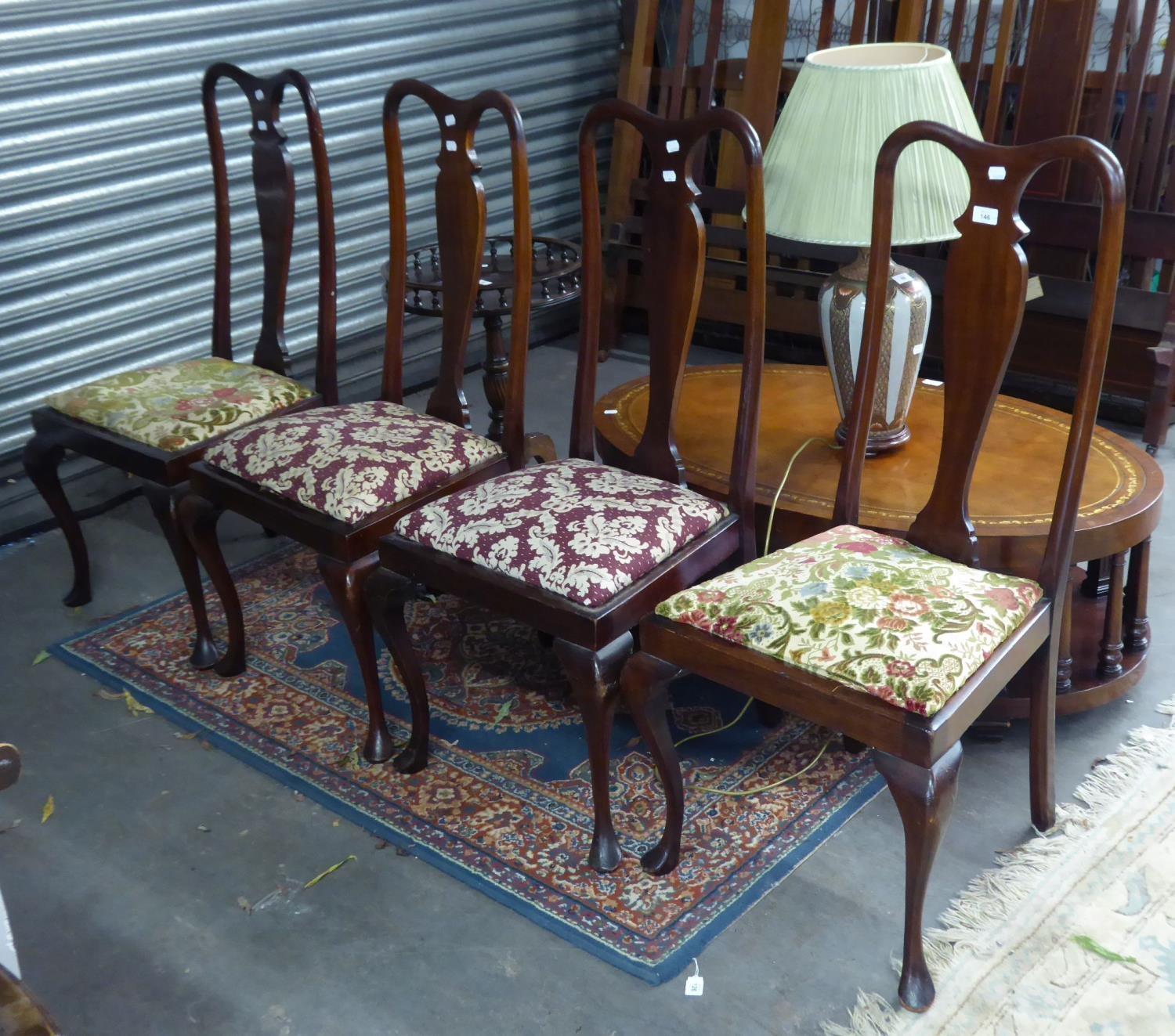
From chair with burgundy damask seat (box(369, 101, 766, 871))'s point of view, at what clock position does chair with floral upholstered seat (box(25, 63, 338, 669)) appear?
The chair with floral upholstered seat is roughly at 3 o'clock from the chair with burgundy damask seat.

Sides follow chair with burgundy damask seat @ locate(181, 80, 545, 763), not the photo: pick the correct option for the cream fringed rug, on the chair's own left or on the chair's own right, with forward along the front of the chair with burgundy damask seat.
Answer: on the chair's own left

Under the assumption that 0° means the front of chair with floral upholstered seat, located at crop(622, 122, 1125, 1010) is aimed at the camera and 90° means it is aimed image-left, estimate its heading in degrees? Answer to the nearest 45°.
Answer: approximately 45°

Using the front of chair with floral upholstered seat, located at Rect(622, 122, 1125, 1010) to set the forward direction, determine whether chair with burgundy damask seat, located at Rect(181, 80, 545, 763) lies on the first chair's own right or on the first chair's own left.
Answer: on the first chair's own right

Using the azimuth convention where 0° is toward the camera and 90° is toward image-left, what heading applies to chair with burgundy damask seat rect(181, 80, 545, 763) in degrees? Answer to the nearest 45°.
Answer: approximately 45°

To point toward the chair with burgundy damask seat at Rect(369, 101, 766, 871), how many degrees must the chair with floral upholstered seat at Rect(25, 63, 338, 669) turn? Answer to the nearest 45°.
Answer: approximately 90° to its left

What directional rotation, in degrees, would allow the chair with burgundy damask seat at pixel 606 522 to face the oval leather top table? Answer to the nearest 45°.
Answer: approximately 180°
